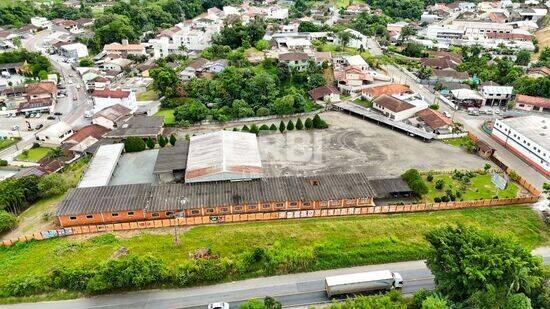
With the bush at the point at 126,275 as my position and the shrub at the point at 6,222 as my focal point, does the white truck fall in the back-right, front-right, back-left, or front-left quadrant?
back-right

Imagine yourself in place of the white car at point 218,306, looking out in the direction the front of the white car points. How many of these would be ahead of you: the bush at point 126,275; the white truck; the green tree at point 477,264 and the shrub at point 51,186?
2

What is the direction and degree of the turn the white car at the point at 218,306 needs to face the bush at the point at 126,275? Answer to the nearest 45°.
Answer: approximately 135° to its left

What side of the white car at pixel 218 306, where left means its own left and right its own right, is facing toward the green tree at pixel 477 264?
front

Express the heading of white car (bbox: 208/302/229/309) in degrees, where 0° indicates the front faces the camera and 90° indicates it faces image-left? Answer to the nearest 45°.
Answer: approximately 270°

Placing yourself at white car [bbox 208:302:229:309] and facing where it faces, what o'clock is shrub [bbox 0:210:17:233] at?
The shrub is roughly at 7 o'clock from the white car.
